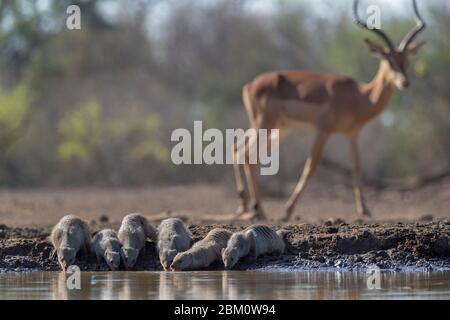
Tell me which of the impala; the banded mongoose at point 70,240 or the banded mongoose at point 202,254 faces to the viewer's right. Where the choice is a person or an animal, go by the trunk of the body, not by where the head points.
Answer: the impala

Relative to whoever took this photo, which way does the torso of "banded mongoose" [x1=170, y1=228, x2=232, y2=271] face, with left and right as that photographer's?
facing the viewer and to the left of the viewer

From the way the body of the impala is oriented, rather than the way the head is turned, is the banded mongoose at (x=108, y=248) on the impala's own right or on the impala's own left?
on the impala's own right

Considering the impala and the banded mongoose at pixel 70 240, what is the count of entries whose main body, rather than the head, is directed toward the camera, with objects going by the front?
1

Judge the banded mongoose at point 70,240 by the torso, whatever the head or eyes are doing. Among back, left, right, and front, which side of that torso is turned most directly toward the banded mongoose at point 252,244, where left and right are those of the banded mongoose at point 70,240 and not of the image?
left

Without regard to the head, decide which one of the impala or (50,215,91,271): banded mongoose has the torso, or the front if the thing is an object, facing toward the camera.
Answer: the banded mongoose

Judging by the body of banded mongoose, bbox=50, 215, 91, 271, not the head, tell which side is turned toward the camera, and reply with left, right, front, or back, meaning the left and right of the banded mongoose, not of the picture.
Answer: front

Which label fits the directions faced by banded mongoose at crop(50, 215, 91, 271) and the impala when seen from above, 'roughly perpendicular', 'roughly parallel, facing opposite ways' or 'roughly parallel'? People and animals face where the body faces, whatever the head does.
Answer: roughly perpendicular

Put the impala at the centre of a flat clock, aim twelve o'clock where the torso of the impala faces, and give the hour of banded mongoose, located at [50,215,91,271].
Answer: The banded mongoose is roughly at 4 o'clock from the impala.

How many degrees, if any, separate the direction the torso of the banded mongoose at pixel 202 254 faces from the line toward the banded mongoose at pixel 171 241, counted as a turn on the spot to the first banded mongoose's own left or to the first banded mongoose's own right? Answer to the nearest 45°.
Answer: approximately 90° to the first banded mongoose's own right

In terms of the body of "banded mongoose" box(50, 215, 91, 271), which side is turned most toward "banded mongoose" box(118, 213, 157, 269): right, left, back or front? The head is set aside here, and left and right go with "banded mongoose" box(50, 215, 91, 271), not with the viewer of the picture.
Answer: left

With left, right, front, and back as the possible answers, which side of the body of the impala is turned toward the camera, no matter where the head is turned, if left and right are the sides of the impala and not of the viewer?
right
